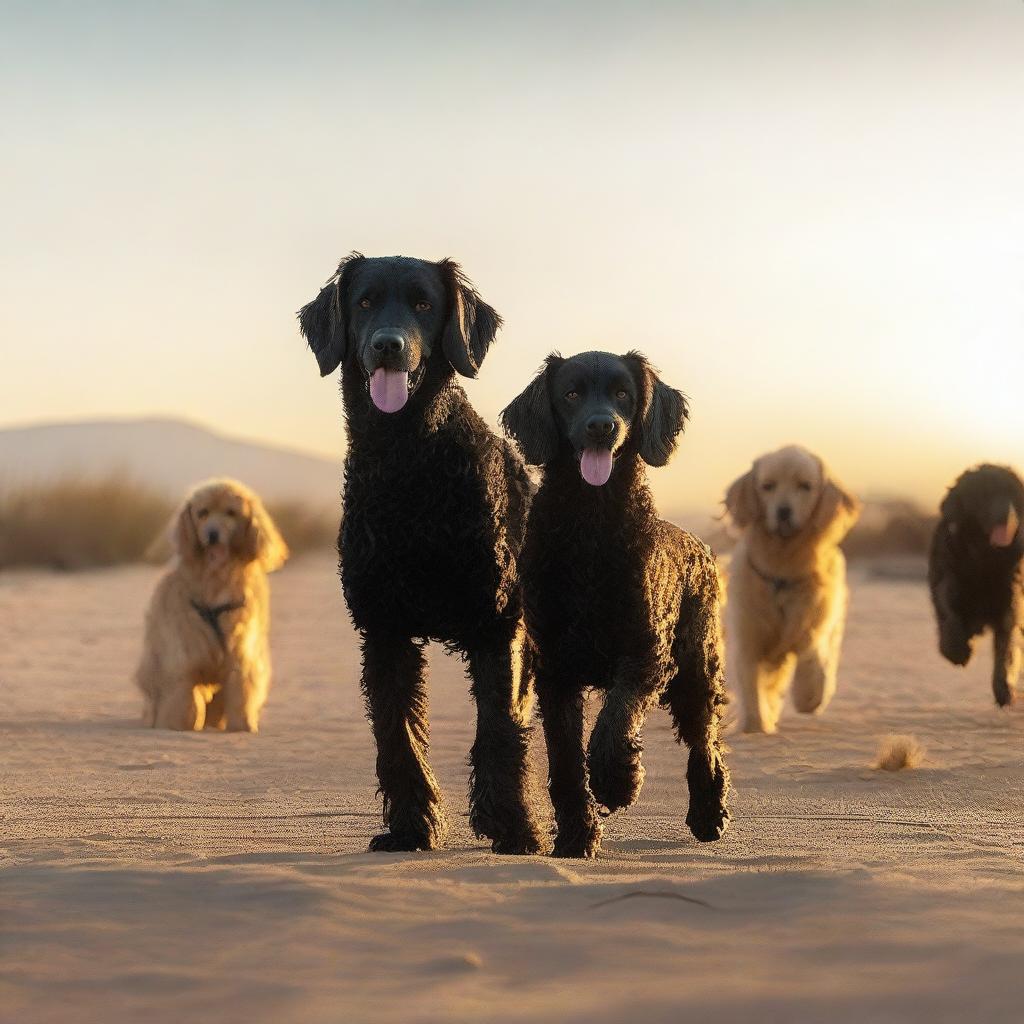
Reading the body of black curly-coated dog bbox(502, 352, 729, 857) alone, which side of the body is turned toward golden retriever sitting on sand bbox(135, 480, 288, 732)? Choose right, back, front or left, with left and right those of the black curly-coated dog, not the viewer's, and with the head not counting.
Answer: right

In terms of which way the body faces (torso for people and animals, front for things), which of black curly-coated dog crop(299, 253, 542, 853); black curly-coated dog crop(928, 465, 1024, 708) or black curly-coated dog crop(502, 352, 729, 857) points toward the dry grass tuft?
black curly-coated dog crop(928, 465, 1024, 708)

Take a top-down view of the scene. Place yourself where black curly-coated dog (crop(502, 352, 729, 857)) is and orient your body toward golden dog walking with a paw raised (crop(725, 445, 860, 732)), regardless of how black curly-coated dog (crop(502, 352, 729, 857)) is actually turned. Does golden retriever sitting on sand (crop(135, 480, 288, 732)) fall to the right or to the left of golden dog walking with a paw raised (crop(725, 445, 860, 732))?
left

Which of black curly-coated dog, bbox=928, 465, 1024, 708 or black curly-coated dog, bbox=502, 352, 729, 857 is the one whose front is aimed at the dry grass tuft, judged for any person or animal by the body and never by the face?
black curly-coated dog, bbox=928, 465, 1024, 708

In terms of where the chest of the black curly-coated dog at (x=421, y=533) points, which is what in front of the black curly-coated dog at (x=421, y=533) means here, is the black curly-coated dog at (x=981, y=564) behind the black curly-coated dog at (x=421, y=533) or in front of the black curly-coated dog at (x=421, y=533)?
behind

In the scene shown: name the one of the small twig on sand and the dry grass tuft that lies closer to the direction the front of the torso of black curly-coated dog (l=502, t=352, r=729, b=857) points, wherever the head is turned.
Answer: the small twig on sand

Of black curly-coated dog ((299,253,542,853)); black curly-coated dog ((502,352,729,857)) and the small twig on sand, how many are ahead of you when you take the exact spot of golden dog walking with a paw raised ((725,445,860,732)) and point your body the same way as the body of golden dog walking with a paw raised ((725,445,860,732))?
3

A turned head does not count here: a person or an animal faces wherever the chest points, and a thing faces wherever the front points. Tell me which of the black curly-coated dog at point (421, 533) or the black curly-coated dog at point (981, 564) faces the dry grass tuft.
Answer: the black curly-coated dog at point (981, 564)

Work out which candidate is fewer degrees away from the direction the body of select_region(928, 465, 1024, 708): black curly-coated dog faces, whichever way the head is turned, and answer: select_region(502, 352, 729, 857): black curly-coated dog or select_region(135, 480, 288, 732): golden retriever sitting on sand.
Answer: the black curly-coated dog
